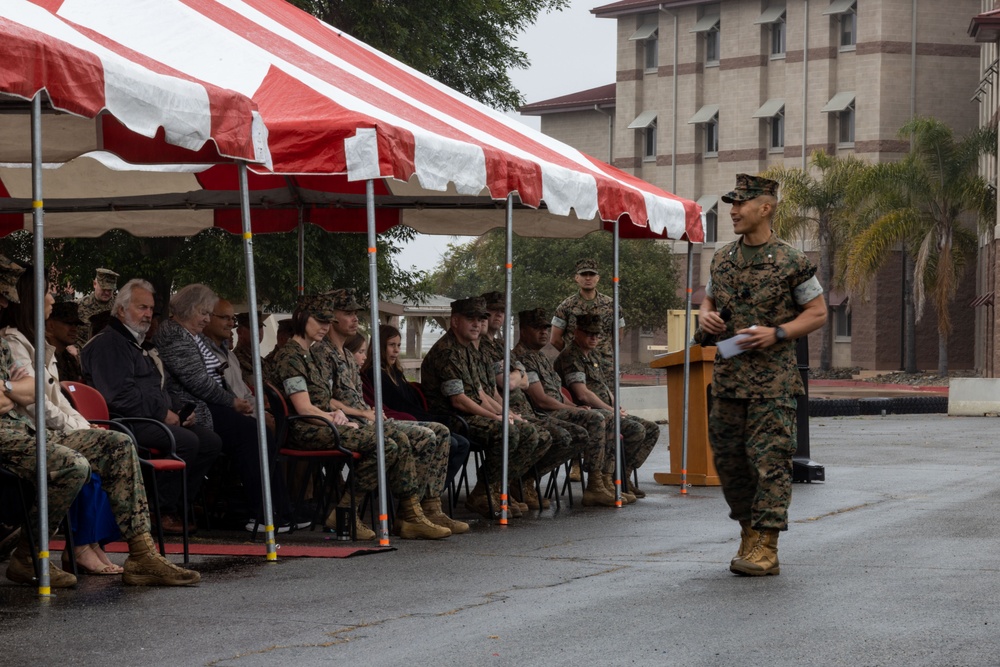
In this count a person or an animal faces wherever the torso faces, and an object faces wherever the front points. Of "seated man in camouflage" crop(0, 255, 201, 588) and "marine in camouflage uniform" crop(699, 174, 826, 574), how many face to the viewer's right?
1

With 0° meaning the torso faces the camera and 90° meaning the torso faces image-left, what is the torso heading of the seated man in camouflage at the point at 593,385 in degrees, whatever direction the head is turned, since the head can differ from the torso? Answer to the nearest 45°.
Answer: approximately 315°

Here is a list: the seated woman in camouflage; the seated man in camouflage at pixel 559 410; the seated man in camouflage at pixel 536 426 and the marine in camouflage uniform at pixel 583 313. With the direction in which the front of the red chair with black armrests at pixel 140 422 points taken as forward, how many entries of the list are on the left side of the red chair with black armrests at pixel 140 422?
4

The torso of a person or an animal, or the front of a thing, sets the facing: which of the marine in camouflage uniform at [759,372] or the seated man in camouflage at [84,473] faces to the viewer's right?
the seated man in camouflage

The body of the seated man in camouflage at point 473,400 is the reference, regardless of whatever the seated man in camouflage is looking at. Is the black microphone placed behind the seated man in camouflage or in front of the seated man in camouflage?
in front

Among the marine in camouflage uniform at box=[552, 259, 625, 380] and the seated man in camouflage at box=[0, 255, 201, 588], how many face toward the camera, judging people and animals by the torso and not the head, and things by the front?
1

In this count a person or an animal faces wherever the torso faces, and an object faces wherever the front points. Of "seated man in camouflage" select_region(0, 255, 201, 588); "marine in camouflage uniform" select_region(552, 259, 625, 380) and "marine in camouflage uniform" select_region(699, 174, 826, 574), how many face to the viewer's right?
1

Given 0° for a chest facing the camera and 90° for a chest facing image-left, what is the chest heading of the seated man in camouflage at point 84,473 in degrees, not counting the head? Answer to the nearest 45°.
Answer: approximately 270°

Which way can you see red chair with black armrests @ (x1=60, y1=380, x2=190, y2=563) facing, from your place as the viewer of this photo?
facing the viewer and to the right of the viewer

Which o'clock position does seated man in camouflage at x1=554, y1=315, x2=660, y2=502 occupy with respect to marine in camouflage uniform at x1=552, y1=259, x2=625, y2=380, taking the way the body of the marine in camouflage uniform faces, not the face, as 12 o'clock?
The seated man in camouflage is roughly at 12 o'clock from the marine in camouflage uniform.

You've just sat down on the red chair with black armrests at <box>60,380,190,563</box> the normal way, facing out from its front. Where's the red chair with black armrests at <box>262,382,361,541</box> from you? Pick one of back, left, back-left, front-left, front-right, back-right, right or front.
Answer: left

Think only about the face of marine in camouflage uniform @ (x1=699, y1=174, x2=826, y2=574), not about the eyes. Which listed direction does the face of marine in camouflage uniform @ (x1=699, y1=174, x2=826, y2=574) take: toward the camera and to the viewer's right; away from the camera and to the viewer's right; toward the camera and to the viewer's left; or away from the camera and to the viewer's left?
toward the camera and to the viewer's left

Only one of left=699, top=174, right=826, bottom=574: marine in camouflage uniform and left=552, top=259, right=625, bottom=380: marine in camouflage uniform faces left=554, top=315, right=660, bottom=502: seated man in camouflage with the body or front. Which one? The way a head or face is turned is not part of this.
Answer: left=552, top=259, right=625, bottom=380: marine in camouflage uniform

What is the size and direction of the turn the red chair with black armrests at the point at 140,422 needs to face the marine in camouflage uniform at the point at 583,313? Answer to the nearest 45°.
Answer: approximately 90° to its left

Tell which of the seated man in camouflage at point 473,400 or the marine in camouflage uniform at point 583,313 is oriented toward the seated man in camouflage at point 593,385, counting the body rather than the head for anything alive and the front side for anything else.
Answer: the marine in camouflage uniform

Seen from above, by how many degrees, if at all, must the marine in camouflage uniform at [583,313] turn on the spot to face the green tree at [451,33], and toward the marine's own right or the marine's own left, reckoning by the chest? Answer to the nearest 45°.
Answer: approximately 180°

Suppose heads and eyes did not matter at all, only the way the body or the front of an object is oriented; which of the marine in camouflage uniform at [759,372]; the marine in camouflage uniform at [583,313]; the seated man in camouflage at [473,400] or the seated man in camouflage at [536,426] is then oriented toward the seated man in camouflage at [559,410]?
the marine in camouflage uniform at [583,313]
